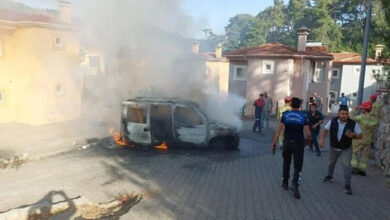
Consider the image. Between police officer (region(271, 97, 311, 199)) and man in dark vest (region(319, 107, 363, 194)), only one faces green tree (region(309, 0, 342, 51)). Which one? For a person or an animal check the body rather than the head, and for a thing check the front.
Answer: the police officer

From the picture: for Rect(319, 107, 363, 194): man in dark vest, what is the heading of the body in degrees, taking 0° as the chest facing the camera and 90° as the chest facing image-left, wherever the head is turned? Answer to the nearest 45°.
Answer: approximately 0°

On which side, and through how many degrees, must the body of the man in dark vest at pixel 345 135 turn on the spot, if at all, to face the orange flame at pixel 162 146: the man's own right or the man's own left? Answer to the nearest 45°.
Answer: approximately 90° to the man's own right

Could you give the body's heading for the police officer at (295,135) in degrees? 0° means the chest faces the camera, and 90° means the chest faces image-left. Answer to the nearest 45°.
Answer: approximately 180°

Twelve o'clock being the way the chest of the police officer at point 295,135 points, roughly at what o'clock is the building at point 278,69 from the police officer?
The building is roughly at 12 o'clock from the police officer.

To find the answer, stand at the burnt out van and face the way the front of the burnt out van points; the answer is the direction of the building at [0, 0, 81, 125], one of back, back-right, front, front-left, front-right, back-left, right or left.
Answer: back-left

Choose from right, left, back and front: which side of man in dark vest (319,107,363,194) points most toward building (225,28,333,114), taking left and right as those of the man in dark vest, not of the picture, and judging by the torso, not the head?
back

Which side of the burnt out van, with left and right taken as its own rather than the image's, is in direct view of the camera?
right

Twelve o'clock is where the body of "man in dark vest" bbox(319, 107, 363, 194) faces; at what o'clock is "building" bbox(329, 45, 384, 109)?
The building is roughly at 6 o'clock from the man in dark vest.

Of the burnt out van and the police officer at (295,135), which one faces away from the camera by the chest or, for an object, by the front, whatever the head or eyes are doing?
the police officer

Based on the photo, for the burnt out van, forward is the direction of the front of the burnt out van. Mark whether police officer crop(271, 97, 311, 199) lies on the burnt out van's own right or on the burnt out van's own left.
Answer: on the burnt out van's own right

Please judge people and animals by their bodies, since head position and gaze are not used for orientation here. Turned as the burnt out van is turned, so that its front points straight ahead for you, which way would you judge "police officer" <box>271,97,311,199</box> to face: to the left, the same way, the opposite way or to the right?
to the left

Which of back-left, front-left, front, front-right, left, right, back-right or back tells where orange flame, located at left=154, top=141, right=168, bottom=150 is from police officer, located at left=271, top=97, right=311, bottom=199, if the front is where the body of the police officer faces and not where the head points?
front-left
